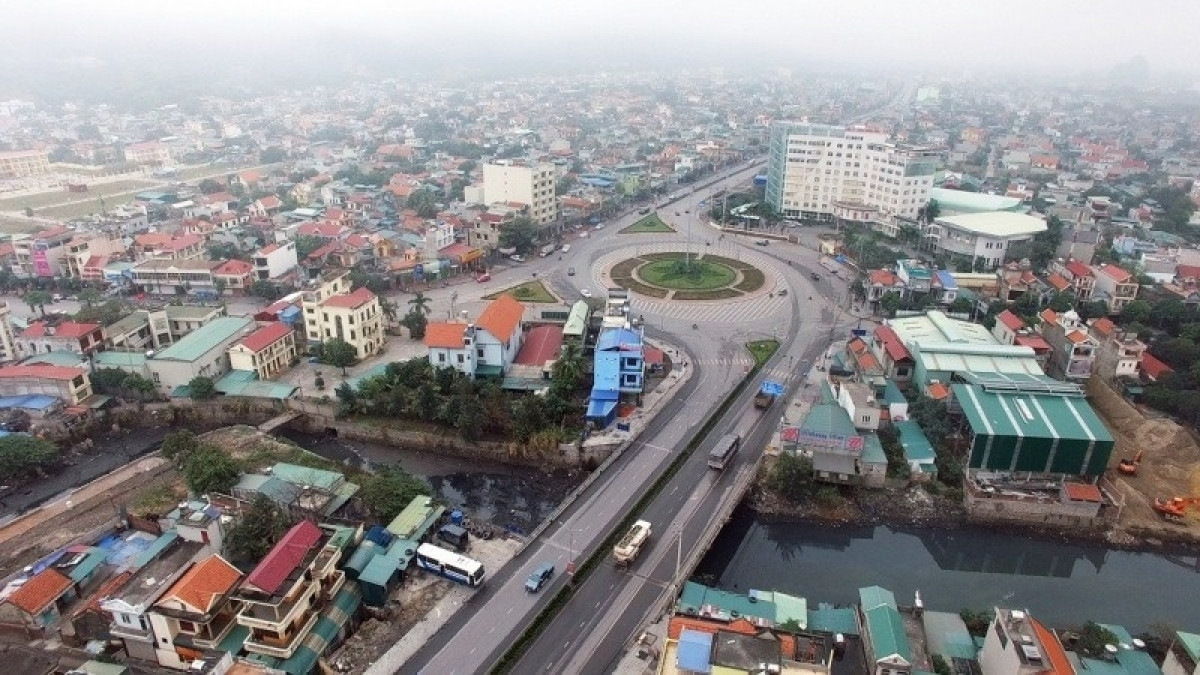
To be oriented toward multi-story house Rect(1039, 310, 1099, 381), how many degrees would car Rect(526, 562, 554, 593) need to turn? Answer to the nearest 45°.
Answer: approximately 180°

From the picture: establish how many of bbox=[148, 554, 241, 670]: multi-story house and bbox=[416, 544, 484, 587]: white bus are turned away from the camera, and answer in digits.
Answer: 0

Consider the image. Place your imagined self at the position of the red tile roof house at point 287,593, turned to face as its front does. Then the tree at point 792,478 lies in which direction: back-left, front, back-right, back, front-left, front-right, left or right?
front-left

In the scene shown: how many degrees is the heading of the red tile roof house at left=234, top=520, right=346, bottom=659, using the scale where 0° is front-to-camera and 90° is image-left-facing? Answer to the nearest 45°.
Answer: approximately 315°

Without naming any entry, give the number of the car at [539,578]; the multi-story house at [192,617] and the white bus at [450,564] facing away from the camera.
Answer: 0

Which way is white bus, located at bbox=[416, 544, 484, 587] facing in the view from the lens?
facing the viewer and to the right of the viewer

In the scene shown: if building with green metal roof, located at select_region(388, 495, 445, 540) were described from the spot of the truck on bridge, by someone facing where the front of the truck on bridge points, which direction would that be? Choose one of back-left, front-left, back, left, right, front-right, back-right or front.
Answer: back-left

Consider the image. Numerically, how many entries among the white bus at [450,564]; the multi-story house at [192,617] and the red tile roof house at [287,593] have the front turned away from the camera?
0

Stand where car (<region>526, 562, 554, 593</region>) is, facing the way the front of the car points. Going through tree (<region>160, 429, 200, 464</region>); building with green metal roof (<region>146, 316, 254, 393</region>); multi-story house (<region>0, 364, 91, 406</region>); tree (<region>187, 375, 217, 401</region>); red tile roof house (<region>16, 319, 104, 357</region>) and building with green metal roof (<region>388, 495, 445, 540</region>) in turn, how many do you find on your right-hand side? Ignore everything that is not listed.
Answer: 6

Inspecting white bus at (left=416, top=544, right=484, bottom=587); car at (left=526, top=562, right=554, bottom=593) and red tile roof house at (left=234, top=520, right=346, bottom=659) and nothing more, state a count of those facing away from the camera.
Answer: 0

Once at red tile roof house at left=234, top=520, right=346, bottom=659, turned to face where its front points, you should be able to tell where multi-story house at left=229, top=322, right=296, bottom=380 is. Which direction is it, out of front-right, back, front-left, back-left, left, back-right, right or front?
back-left

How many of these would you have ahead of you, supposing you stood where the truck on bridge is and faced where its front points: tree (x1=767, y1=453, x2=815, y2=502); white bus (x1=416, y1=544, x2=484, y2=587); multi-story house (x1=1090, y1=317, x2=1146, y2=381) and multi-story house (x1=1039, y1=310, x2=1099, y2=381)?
3

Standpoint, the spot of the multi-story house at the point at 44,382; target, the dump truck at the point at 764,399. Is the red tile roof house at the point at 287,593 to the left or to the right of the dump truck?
right

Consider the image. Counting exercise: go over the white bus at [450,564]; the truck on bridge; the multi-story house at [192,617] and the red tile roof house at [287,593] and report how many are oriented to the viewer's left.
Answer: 0

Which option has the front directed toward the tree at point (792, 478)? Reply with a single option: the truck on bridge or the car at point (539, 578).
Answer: the truck on bridge

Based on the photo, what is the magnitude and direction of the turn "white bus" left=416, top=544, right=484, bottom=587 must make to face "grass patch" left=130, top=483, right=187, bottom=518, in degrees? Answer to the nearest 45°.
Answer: approximately 180°

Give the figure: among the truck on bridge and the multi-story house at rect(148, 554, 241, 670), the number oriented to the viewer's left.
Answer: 0

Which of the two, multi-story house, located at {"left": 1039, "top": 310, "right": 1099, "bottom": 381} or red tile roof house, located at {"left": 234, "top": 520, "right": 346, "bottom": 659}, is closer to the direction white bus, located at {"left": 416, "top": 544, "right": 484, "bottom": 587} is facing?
the multi-story house

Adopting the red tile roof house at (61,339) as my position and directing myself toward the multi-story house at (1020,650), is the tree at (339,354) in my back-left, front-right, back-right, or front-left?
front-left

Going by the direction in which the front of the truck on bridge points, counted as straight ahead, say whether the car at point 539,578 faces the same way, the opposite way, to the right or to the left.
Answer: the opposite way
